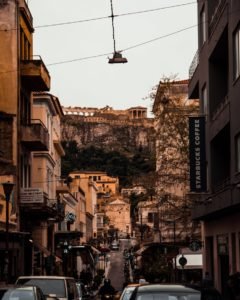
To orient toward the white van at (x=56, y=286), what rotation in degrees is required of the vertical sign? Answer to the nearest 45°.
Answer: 0° — it already faces it

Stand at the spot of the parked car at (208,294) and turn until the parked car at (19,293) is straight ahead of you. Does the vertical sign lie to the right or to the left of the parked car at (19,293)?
right

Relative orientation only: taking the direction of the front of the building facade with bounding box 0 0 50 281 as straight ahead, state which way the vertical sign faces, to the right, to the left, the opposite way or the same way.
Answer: to the right

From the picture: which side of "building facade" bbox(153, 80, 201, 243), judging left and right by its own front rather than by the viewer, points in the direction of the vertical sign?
front

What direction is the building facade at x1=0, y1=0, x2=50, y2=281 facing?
to the viewer's right

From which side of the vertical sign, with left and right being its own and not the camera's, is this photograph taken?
front

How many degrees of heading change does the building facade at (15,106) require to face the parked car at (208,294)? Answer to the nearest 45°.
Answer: approximately 90° to its right

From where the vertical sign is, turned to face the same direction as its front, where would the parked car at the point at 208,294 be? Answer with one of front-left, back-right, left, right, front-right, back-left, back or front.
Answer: front

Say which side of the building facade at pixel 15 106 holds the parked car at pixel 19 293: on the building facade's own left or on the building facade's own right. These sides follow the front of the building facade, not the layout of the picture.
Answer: on the building facade's own right
